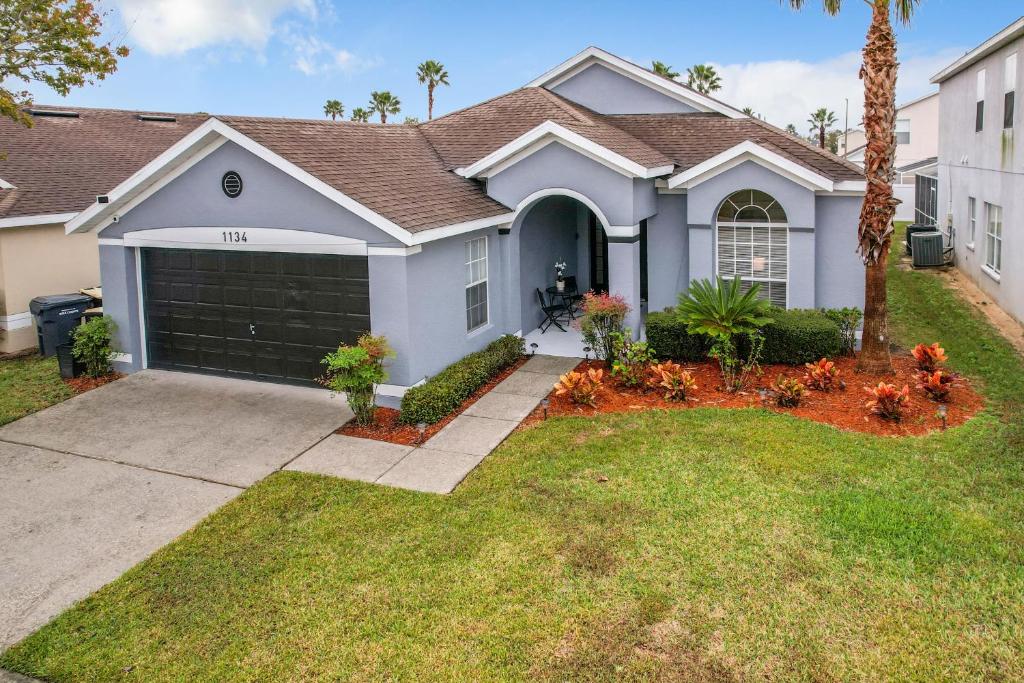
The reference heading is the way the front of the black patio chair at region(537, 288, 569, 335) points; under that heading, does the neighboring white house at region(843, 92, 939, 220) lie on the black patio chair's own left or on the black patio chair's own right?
on the black patio chair's own left

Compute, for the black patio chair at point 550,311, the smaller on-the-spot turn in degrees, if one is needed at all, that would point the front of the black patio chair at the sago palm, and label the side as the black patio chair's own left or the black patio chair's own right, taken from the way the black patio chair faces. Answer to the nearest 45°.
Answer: approximately 45° to the black patio chair's own right

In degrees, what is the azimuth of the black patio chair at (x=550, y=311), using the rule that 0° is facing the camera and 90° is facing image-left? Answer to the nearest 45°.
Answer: approximately 270°

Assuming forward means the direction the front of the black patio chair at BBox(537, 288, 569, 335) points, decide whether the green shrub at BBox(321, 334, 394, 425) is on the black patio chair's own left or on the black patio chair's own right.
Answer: on the black patio chair's own right

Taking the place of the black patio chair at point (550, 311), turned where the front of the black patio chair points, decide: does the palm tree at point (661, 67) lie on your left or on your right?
on your left

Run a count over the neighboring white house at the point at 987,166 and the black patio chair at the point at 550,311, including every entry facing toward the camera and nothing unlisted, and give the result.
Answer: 1
